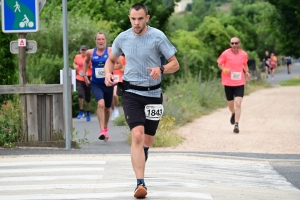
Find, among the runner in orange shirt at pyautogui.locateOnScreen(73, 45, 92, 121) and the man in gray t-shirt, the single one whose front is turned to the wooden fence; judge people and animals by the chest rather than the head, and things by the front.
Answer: the runner in orange shirt

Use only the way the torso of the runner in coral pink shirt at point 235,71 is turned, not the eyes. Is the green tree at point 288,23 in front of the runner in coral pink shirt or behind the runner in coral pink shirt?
behind
